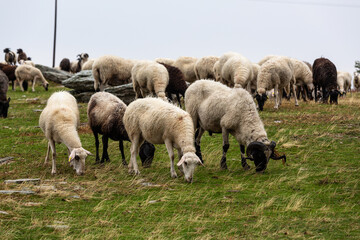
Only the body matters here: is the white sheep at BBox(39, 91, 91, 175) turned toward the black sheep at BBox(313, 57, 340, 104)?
no

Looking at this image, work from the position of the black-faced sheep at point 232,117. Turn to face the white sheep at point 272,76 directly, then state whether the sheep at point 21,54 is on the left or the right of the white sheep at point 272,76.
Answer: left

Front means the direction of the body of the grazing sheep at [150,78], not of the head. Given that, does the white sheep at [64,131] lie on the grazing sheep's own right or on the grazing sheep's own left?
on the grazing sheep's own right

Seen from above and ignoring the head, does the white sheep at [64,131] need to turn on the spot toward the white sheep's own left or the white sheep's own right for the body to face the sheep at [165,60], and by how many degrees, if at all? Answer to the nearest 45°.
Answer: approximately 135° to the white sheep's own left

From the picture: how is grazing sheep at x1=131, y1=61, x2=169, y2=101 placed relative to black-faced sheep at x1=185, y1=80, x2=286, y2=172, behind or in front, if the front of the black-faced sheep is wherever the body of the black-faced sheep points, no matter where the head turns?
behind

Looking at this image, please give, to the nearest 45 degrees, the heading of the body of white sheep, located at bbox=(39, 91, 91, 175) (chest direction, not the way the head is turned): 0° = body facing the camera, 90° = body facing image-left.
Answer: approximately 315°

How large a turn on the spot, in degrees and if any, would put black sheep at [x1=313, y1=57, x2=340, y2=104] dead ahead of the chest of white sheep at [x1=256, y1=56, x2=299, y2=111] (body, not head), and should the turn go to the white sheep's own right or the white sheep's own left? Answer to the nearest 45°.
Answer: approximately 180°

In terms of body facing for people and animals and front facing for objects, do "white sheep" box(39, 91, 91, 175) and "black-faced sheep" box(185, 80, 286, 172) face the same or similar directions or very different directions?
same or similar directions

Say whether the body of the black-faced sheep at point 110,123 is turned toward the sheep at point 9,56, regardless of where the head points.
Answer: no

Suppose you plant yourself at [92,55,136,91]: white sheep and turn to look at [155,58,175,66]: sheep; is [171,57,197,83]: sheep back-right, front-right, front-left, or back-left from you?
front-right

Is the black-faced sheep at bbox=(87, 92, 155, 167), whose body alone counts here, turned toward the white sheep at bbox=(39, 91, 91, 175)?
no
